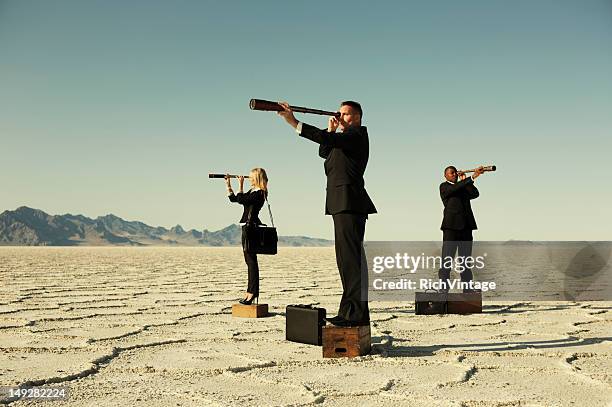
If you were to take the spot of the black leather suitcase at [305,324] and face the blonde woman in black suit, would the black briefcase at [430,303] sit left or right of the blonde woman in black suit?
right

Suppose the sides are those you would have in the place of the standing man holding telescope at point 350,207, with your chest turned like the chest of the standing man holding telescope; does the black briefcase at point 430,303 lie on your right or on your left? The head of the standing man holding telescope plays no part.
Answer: on your right

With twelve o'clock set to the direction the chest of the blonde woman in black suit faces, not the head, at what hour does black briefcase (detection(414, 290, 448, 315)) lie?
The black briefcase is roughly at 6 o'clock from the blonde woman in black suit.

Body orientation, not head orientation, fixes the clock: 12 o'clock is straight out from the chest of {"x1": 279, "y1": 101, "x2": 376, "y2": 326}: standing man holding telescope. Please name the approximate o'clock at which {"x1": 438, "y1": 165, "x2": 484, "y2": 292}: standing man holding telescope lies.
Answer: {"x1": 438, "y1": 165, "x2": 484, "y2": 292}: standing man holding telescope is roughly at 4 o'clock from {"x1": 279, "y1": 101, "x2": 376, "y2": 326}: standing man holding telescope.

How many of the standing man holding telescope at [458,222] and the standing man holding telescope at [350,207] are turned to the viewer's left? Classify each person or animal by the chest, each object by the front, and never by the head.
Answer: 1

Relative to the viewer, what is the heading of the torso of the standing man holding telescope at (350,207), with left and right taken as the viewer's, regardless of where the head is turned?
facing to the left of the viewer

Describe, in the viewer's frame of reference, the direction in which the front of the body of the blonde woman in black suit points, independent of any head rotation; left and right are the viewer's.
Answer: facing to the left of the viewer

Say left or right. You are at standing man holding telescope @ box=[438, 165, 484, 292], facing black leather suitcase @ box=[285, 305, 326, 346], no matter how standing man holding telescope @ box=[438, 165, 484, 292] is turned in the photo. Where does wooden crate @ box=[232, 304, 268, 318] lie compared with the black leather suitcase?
right

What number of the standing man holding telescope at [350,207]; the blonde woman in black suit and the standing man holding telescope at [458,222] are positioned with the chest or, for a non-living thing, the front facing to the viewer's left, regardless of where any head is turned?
2

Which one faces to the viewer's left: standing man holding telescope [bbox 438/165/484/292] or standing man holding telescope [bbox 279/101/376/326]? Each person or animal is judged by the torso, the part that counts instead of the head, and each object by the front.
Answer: standing man holding telescope [bbox 279/101/376/326]

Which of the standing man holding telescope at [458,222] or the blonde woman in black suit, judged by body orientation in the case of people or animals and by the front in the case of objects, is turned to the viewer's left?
the blonde woman in black suit

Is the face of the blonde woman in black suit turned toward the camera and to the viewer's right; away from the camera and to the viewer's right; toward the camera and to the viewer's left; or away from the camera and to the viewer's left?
away from the camera and to the viewer's left
